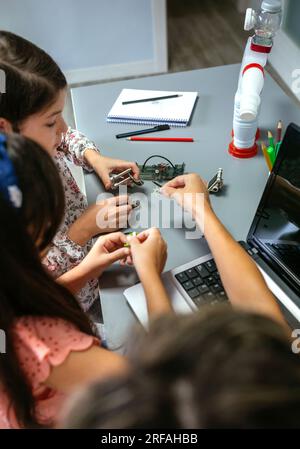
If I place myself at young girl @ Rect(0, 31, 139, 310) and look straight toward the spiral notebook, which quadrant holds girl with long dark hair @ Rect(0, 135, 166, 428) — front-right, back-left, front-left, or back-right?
back-right

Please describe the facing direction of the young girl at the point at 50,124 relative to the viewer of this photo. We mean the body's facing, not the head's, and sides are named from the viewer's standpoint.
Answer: facing to the right of the viewer

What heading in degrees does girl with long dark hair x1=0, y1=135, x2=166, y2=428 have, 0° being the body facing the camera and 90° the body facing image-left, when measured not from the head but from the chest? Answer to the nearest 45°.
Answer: approximately 225°

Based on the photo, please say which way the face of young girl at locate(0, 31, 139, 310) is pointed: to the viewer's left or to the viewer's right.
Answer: to the viewer's right

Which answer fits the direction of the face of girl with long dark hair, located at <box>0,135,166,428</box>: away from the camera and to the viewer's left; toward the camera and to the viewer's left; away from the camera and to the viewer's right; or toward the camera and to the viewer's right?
away from the camera and to the viewer's right
